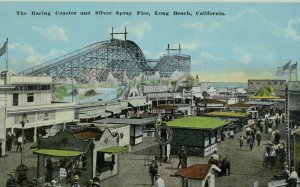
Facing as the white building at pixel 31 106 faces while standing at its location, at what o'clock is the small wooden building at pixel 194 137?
The small wooden building is roughly at 12 o'clock from the white building.

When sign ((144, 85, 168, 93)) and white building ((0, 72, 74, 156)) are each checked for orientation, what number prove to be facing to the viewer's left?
0

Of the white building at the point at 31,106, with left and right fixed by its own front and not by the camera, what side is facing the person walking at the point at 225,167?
front

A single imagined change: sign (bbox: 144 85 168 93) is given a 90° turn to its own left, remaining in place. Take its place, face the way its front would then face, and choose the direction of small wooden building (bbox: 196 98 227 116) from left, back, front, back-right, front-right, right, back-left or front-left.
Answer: front-right

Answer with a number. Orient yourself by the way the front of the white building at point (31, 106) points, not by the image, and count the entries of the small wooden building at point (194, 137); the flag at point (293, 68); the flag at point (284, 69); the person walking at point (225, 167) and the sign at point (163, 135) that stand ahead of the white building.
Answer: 5

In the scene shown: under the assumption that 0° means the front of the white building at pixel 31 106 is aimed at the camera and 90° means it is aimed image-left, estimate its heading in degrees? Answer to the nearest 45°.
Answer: approximately 315°

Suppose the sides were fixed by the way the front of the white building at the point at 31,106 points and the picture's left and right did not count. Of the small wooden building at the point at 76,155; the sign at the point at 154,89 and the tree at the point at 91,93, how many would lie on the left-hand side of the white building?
2

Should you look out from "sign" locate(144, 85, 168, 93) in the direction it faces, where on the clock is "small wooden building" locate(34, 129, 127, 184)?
The small wooden building is roughly at 12 o'clock from the sign.

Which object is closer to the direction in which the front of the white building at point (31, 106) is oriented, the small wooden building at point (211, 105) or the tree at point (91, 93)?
the small wooden building

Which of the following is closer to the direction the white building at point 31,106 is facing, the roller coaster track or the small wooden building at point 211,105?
the small wooden building

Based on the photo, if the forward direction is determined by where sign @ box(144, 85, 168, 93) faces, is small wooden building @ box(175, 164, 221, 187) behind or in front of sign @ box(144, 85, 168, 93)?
in front

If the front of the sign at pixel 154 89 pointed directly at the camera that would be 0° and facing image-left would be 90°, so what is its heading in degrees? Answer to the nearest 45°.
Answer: approximately 0°

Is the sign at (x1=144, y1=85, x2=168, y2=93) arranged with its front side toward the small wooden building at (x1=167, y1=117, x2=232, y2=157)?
yes
